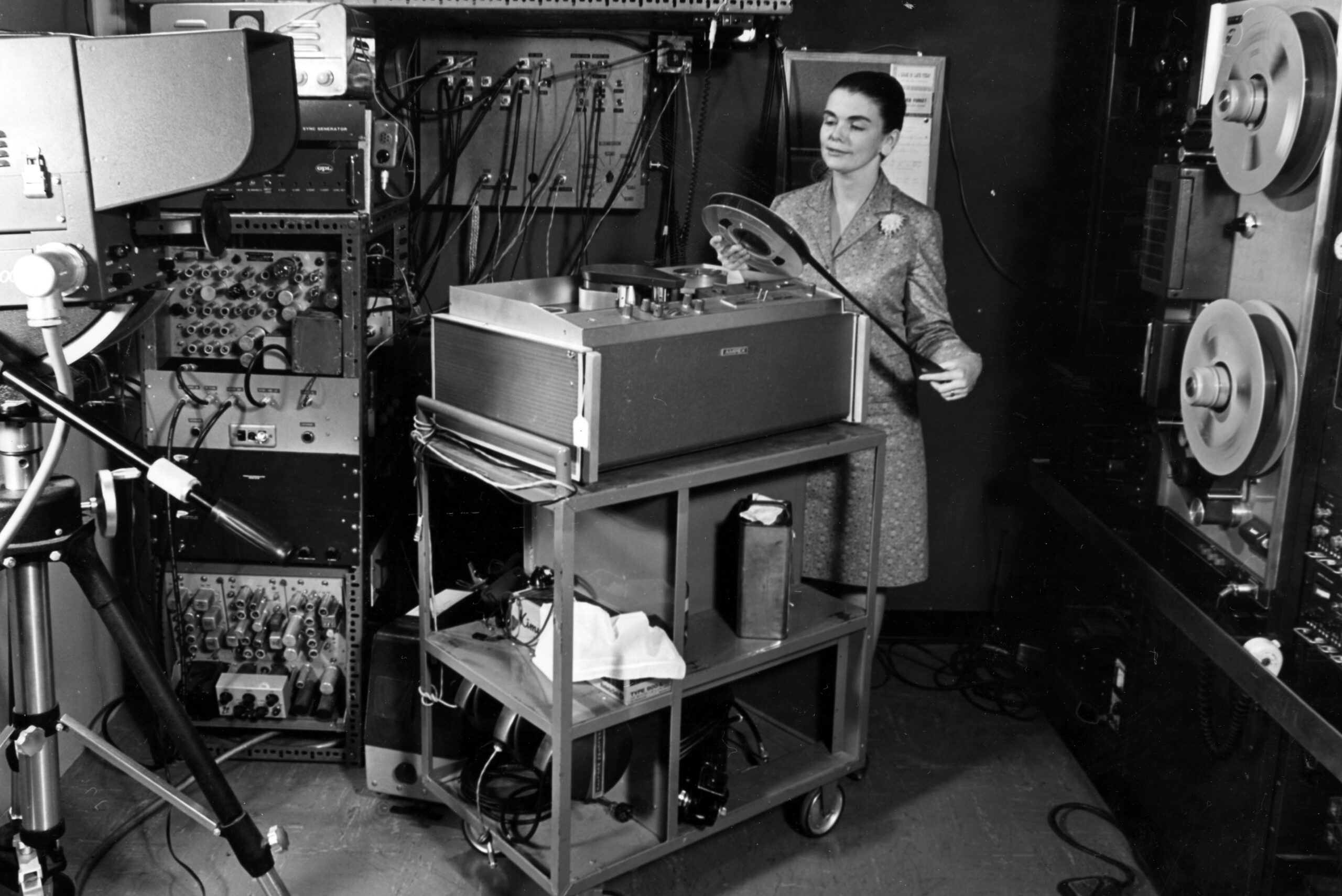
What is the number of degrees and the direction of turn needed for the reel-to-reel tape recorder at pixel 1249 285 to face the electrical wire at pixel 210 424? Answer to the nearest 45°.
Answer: approximately 45° to its right

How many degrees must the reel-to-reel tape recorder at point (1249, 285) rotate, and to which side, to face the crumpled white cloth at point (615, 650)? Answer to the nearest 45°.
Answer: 0° — it already faces it

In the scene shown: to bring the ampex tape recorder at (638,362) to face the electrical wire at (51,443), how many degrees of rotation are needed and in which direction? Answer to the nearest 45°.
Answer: approximately 90° to its right

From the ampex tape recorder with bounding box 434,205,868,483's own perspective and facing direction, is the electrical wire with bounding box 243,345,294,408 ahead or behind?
behind

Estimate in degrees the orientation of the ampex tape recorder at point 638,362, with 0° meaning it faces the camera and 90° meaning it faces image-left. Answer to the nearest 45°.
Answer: approximately 315°

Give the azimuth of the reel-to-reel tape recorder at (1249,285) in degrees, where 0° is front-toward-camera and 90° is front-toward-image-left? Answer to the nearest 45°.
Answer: approximately 45°

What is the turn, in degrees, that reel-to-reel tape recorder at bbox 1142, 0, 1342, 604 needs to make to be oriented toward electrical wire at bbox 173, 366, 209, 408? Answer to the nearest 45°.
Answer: approximately 45° to its right
